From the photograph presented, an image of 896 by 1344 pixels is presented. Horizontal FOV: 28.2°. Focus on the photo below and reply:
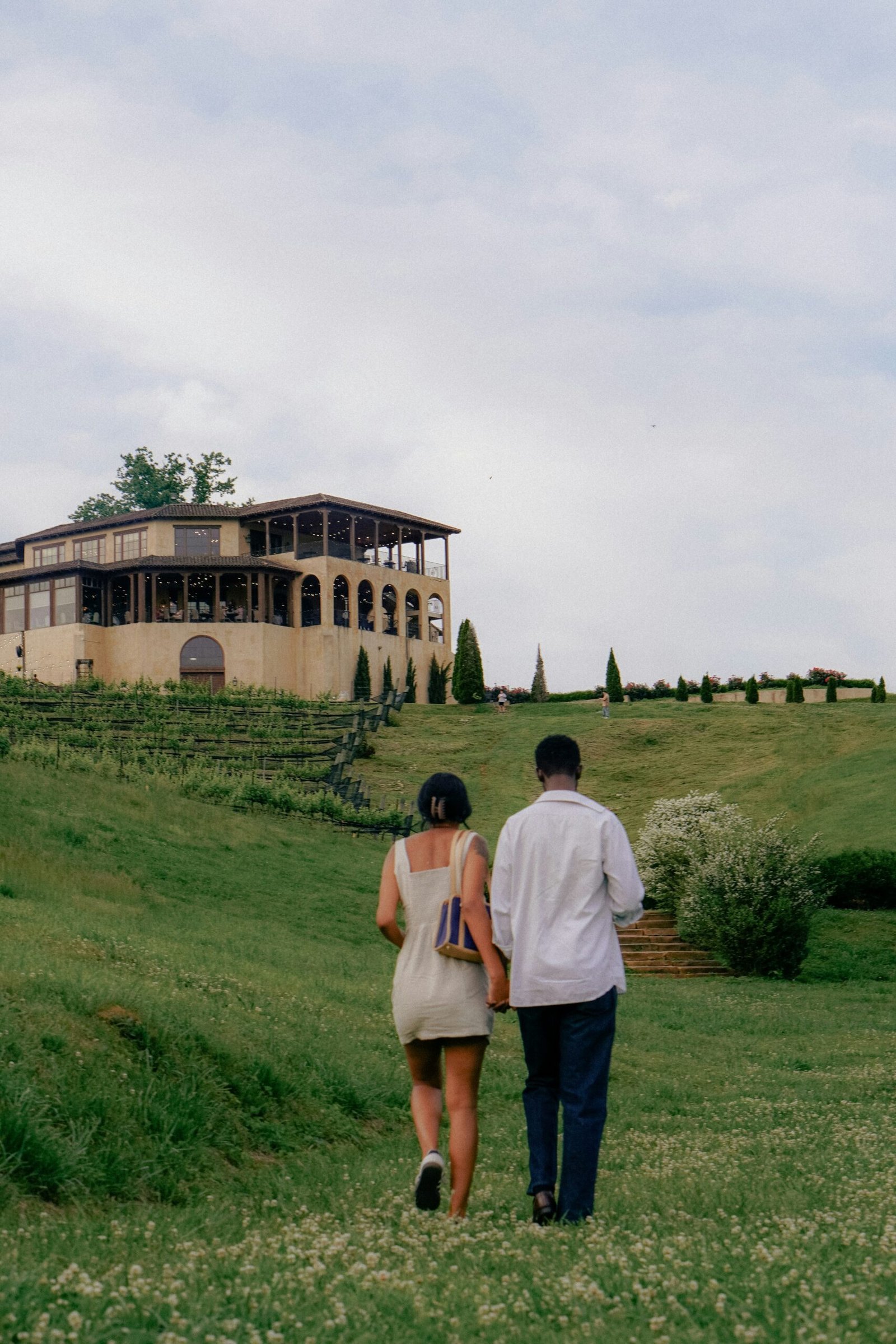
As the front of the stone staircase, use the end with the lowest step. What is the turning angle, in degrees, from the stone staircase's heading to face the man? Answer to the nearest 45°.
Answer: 0° — it already faces them

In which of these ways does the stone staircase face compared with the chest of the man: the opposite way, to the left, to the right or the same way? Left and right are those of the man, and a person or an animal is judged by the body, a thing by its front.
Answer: the opposite way

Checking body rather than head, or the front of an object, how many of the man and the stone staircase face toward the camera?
1

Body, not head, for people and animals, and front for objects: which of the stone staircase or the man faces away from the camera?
the man

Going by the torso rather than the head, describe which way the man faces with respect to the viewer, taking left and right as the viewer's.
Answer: facing away from the viewer

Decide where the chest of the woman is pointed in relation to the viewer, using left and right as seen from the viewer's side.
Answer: facing away from the viewer

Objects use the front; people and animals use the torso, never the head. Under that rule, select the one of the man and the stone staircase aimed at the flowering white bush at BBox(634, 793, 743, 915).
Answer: the man

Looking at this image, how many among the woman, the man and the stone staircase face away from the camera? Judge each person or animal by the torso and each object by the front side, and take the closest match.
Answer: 2
